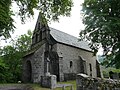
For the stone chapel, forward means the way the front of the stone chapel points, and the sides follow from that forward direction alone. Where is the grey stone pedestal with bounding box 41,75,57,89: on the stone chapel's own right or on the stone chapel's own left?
on the stone chapel's own left

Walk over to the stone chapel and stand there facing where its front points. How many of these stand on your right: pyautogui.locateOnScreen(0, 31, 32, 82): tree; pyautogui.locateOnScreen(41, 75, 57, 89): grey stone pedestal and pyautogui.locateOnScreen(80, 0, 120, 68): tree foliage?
1

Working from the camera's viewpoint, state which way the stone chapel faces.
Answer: facing the viewer and to the left of the viewer

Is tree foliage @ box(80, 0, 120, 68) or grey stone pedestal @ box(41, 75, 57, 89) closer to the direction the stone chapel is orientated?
the grey stone pedestal

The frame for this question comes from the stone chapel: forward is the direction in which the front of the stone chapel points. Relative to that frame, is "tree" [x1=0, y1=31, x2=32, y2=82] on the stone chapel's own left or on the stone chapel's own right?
on the stone chapel's own right

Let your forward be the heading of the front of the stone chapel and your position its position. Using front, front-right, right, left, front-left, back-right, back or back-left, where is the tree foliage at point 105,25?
left

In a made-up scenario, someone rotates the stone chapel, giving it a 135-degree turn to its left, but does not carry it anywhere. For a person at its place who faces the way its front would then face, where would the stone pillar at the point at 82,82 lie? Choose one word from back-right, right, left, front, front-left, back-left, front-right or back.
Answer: right

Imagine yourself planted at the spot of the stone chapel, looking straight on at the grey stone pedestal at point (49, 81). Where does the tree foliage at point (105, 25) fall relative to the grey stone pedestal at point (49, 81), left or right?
left
